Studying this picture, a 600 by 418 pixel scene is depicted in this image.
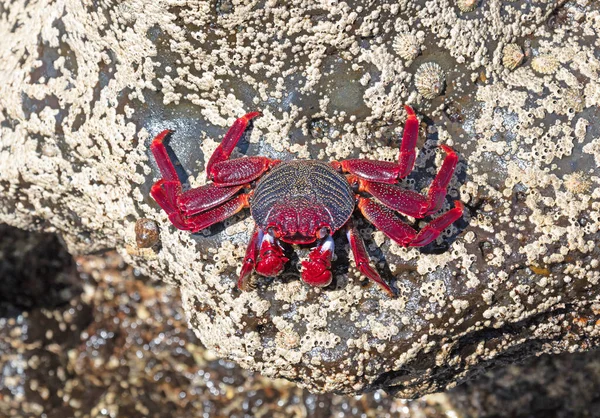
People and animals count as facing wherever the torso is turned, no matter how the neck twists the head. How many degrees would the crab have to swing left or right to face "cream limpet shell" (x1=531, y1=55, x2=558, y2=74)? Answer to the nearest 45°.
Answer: approximately 90° to its left

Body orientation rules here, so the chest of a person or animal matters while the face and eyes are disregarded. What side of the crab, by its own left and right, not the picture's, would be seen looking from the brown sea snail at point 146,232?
right

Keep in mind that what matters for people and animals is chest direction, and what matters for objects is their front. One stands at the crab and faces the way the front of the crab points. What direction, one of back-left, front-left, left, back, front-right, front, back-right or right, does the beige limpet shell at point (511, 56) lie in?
left

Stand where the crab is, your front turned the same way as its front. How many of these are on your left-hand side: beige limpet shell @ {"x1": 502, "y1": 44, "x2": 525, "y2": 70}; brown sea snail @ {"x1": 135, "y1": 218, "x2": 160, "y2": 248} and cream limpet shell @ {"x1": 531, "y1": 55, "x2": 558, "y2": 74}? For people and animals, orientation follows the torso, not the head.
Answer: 2

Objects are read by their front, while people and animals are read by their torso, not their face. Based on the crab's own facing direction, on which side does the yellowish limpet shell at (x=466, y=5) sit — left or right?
on its left

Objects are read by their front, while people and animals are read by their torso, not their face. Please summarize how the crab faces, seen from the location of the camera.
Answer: facing the viewer
